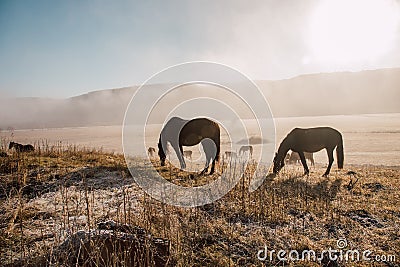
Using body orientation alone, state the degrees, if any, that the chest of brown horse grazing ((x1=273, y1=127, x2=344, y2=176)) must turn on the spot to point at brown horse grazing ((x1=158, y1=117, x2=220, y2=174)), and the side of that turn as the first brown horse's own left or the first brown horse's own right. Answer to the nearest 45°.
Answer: approximately 45° to the first brown horse's own left

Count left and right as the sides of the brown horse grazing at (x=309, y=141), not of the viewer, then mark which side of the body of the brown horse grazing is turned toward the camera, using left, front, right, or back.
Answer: left

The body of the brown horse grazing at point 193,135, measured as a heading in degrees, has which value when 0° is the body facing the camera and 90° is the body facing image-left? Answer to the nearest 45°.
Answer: approximately 90°

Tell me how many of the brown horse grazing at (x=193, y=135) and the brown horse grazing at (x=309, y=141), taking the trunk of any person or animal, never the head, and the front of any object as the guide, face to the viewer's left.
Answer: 2

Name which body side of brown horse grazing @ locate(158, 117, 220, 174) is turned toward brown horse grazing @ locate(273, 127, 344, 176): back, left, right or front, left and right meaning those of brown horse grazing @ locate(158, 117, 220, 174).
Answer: back
